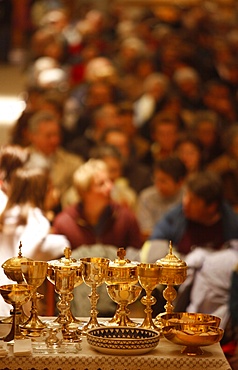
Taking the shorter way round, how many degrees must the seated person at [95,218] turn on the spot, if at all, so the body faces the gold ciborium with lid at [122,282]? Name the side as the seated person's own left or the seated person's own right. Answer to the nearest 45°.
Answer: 0° — they already face it

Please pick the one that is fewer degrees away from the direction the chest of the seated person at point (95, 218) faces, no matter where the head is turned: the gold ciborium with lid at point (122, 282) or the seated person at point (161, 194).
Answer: the gold ciborium with lid

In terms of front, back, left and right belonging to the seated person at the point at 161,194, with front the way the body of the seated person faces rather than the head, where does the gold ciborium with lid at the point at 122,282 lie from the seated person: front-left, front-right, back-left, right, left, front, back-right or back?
front-left

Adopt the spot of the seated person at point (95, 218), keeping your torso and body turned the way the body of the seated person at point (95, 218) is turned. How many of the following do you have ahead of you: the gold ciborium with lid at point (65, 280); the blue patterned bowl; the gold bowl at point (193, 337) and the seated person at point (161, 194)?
3

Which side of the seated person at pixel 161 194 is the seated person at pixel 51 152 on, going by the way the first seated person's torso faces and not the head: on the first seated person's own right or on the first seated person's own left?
on the first seated person's own right

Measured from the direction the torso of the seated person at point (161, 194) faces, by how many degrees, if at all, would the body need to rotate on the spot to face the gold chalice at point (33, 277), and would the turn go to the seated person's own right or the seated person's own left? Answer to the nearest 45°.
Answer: approximately 45° to the seated person's own left

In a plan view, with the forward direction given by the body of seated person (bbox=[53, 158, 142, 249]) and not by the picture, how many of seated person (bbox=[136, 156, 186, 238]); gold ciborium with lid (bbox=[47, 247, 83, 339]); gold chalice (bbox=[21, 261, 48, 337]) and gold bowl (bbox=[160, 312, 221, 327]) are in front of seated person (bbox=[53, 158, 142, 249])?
3

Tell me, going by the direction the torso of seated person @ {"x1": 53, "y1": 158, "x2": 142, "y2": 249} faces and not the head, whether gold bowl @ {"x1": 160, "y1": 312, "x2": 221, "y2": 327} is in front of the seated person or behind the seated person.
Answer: in front

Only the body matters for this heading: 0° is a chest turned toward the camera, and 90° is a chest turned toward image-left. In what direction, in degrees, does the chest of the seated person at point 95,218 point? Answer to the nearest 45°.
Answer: approximately 0°

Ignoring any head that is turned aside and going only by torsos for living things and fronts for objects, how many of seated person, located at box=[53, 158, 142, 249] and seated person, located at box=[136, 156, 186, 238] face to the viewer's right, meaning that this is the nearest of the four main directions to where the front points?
0

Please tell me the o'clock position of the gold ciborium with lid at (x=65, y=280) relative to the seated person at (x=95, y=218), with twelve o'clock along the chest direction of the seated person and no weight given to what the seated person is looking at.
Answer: The gold ciborium with lid is roughly at 12 o'clock from the seated person.

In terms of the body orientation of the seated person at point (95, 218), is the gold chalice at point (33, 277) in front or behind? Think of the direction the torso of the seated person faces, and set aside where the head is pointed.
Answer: in front

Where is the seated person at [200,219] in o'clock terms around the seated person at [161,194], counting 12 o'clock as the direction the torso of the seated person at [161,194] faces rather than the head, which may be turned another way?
the seated person at [200,219] is roughly at 10 o'clock from the seated person at [161,194].

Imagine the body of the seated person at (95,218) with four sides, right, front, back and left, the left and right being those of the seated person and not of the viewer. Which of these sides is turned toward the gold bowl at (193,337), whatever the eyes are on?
front
